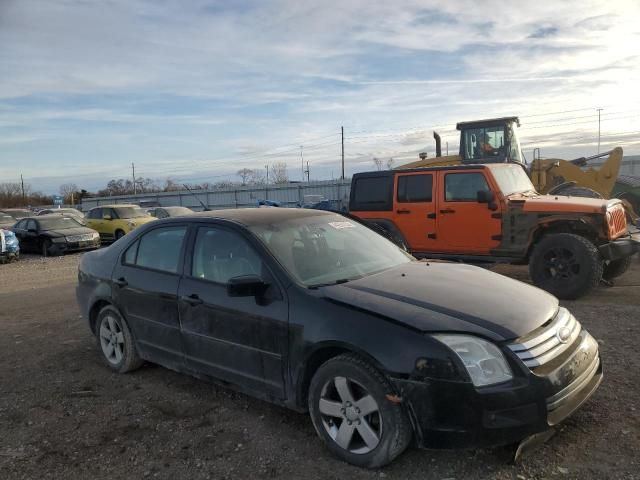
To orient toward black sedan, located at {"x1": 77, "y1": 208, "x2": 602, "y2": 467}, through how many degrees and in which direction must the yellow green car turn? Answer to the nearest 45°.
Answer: approximately 45° to its right

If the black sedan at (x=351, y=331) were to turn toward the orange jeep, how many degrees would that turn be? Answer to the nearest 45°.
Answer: approximately 90° to its left

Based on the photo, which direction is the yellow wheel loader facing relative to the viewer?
to the viewer's right

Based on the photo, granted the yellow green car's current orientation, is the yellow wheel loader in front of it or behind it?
in front

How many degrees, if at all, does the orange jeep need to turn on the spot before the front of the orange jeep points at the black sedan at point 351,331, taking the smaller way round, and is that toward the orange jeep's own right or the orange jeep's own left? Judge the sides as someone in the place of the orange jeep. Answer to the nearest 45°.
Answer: approximately 45° to the orange jeep's own right

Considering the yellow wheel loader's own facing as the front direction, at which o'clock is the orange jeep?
The orange jeep is roughly at 3 o'clock from the yellow wheel loader.

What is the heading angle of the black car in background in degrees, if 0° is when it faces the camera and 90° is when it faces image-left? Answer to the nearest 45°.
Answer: approximately 315°

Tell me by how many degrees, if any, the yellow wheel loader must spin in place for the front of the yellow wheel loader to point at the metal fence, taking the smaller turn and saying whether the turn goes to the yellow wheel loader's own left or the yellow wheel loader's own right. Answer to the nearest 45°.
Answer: approximately 135° to the yellow wheel loader's own left

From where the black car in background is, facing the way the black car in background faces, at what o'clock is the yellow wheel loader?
The yellow wheel loader is roughly at 12 o'clock from the black car in background.

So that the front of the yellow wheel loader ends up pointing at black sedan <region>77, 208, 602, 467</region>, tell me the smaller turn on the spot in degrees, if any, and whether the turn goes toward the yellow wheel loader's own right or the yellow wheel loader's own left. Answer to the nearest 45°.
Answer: approximately 90° to the yellow wheel loader's own right

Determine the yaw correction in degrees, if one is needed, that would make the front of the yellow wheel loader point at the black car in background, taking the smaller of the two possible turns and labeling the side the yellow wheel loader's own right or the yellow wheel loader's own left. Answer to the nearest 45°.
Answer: approximately 180°

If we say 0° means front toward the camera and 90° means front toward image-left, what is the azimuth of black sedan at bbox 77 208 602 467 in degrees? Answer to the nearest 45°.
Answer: approximately 315°

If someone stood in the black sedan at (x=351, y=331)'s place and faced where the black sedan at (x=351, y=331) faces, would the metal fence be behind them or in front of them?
behind

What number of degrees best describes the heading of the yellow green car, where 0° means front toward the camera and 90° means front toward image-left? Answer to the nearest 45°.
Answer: approximately 315°

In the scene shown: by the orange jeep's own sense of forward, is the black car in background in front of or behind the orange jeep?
behind
